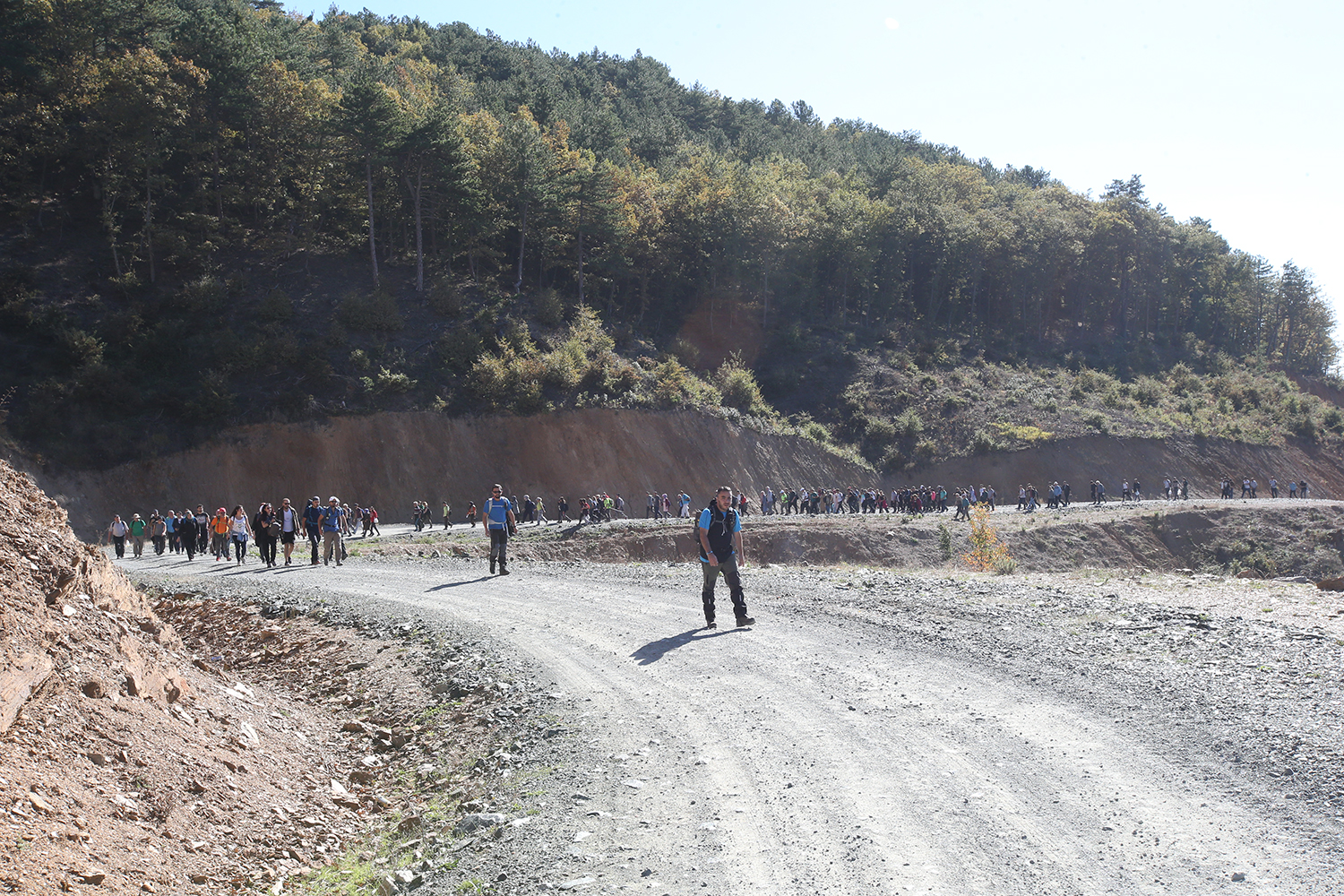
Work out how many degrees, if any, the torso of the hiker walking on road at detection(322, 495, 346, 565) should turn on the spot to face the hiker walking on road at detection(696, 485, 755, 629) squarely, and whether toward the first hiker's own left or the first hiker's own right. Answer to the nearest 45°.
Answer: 0° — they already face them

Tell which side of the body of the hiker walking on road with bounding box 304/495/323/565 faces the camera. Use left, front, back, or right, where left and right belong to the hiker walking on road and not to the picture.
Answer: front

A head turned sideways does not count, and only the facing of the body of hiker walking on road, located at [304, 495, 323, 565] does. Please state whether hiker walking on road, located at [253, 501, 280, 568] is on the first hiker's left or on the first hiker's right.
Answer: on the first hiker's right

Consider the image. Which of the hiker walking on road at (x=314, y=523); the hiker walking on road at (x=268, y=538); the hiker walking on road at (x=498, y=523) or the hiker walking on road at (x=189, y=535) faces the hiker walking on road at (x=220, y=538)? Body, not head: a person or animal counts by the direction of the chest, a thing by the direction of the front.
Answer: the hiker walking on road at (x=189, y=535)

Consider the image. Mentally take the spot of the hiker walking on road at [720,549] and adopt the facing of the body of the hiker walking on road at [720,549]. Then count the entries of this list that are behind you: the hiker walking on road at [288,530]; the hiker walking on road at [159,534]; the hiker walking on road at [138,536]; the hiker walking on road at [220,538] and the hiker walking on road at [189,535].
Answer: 5

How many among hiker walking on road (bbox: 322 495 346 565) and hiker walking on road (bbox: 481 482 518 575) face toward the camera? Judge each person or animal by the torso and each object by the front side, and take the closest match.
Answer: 2

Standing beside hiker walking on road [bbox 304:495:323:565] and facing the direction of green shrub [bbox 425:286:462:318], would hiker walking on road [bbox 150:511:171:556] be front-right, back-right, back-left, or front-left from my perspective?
front-left

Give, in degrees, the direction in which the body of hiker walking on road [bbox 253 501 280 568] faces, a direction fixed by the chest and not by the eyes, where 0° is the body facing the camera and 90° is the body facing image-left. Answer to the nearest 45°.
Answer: approximately 315°

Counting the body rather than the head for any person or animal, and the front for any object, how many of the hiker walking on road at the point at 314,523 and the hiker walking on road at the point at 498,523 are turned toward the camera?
2

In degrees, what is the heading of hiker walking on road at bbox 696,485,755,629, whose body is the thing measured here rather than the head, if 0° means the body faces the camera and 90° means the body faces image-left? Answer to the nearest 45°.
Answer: approximately 315°

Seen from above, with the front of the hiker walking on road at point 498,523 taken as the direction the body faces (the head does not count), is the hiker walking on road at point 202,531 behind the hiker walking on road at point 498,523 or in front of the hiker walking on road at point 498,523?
behind

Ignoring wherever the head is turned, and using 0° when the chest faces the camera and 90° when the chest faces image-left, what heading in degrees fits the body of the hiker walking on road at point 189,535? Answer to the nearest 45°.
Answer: approximately 315°
